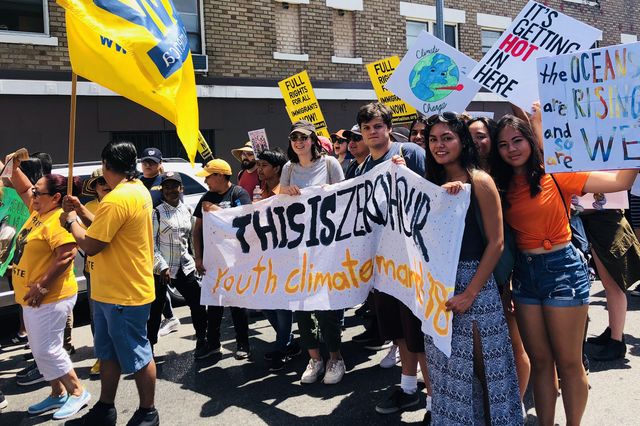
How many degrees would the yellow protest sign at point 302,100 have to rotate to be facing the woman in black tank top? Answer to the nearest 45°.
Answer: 0° — it already faces them

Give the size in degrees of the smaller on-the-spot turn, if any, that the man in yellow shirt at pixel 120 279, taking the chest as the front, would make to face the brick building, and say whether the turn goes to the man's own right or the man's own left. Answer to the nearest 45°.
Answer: approximately 45° to the man's own right

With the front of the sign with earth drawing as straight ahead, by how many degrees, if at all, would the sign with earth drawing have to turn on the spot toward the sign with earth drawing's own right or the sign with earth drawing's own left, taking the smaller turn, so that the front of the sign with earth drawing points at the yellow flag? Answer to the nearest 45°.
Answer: approximately 45° to the sign with earth drawing's own right

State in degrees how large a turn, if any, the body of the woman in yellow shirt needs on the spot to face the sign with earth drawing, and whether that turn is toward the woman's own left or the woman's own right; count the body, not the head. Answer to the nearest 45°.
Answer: approximately 135° to the woman's own left

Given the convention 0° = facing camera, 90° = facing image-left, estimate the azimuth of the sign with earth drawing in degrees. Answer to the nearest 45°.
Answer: approximately 0°

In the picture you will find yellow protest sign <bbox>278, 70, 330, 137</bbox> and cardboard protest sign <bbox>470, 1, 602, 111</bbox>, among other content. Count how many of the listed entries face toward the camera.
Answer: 2

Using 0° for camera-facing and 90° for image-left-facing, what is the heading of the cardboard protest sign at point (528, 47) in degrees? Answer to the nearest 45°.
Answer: approximately 0°
